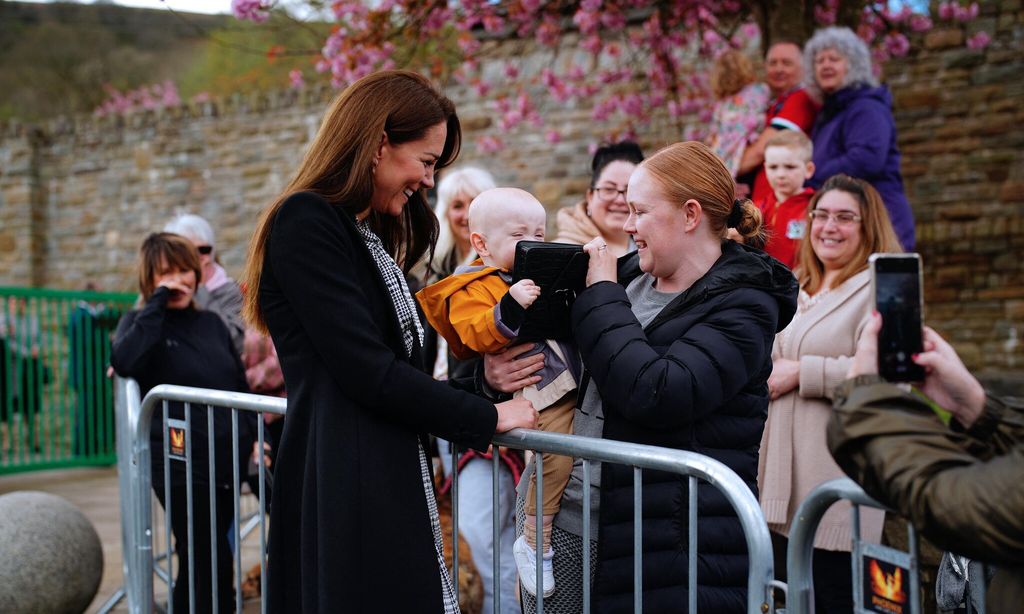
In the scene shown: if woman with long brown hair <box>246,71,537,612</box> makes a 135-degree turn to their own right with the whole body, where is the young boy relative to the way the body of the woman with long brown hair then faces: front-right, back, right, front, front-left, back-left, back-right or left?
back

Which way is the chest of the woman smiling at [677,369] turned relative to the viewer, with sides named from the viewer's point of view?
facing to the left of the viewer

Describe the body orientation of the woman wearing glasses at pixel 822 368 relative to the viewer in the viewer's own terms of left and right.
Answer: facing the viewer and to the left of the viewer

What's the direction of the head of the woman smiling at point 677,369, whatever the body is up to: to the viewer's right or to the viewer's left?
to the viewer's left

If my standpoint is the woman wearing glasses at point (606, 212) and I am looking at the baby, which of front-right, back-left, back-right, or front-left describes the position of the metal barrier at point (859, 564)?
front-left

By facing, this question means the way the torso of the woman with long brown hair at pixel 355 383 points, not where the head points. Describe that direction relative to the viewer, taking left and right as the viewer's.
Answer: facing to the right of the viewer

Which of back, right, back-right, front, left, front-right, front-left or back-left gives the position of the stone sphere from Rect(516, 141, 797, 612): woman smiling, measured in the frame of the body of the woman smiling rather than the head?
front-right

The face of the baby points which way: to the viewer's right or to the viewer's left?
to the viewer's right

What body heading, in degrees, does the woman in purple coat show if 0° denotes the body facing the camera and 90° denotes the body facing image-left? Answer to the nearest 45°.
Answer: approximately 45°

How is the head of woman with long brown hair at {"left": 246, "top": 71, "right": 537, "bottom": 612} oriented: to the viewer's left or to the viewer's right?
to the viewer's right

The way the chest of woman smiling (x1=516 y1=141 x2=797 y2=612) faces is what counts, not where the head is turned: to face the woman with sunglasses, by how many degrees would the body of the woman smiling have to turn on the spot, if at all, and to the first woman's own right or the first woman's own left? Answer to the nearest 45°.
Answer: approximately 45° to the first woman's own right

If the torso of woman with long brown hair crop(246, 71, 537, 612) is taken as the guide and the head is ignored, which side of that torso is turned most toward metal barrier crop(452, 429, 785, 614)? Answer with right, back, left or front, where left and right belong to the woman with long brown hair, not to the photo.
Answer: front

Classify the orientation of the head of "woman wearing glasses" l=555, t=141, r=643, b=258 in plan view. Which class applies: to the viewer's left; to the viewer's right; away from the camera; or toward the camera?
toward the camera
